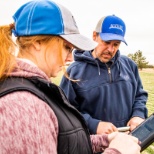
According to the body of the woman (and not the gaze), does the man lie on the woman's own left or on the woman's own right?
on the woman's own left

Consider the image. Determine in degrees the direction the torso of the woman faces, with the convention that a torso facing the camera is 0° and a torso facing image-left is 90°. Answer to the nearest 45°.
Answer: approximately 270°

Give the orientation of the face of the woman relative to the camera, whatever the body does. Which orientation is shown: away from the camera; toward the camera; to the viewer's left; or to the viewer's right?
to the viewer's right
